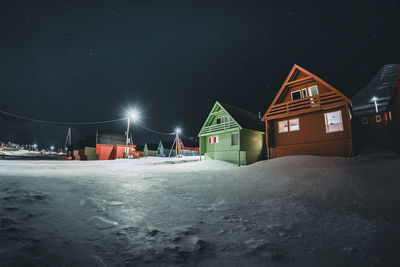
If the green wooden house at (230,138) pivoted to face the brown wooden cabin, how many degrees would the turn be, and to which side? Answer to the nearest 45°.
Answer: approximately 90° to its left

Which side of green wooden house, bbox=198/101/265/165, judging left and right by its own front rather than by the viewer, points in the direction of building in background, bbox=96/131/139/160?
right

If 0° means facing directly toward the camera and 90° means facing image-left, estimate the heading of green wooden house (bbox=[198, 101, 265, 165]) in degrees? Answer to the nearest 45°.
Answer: approximately 45°

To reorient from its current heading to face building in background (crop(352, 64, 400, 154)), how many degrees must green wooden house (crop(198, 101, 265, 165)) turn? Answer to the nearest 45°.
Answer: approximately 90° to its left
